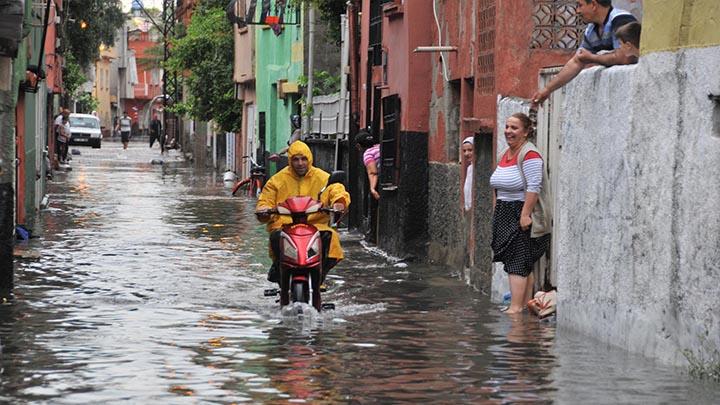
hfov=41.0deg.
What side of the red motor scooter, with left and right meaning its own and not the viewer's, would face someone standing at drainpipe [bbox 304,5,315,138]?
back

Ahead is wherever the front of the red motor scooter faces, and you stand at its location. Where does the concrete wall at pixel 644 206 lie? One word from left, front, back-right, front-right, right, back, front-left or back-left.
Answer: front-left

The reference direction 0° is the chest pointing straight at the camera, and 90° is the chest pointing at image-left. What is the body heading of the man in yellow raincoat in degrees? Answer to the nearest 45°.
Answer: approximately 0°

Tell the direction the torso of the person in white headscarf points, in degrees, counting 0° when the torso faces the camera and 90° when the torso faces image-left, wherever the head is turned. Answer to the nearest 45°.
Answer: approximately 45°

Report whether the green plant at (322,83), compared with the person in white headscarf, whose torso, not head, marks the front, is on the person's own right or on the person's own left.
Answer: on the person's own right

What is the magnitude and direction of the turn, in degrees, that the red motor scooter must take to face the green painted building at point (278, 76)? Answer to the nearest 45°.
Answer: approximately 180°

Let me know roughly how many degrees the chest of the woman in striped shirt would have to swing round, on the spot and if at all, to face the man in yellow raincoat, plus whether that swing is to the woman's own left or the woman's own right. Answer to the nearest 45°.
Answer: approximately 45° to the woman's own right

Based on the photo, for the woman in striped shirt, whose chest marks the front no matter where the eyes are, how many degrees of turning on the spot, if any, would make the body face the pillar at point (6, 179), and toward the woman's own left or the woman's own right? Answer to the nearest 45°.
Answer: approximately 45° to the woman's own right

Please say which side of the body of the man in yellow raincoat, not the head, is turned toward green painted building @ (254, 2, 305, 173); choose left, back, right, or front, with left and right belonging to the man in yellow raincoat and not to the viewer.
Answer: back

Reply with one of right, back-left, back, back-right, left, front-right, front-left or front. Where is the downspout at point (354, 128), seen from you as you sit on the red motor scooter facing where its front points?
back

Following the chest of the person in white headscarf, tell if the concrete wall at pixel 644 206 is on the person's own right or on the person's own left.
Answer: on the person's own left

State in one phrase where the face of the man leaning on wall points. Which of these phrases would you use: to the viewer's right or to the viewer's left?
to the viewer's left

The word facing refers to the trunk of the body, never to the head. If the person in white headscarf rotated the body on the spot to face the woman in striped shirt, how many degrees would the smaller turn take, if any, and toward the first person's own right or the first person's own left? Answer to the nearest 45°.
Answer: approximately 45° to the first person's own left

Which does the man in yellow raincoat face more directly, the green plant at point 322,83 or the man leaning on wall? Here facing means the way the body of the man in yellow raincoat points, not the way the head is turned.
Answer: the man leaning on wall
